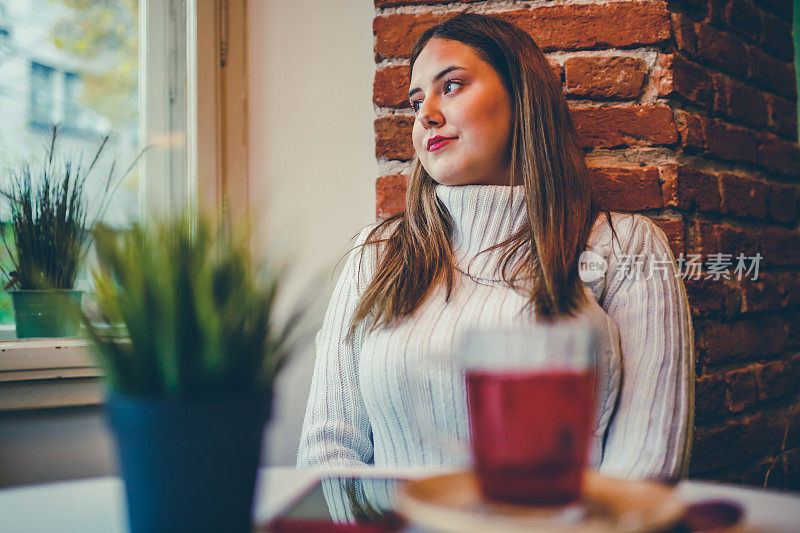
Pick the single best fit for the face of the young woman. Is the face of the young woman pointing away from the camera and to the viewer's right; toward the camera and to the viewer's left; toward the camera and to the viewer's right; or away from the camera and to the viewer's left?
toward the camera and to the viewer's left

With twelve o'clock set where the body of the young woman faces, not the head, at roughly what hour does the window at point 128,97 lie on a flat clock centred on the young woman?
The window is roughly at 2 o'clock from the young woman.

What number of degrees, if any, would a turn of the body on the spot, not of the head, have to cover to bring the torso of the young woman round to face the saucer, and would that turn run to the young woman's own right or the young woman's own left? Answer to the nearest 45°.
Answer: approximately 45° to the young woman's own left

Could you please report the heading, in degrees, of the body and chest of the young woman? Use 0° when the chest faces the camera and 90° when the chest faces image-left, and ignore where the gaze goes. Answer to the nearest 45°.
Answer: approximately 45°

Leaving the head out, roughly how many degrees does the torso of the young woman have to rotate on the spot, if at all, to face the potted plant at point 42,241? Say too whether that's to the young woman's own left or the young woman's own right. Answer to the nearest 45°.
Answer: approximately 45° to the young woman's own right

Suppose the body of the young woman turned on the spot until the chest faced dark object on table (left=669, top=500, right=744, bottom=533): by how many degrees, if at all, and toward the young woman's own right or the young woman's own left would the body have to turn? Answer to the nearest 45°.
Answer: approximately 45° to the young woman's own left

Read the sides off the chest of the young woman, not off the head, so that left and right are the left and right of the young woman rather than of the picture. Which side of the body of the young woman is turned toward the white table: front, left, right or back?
front
